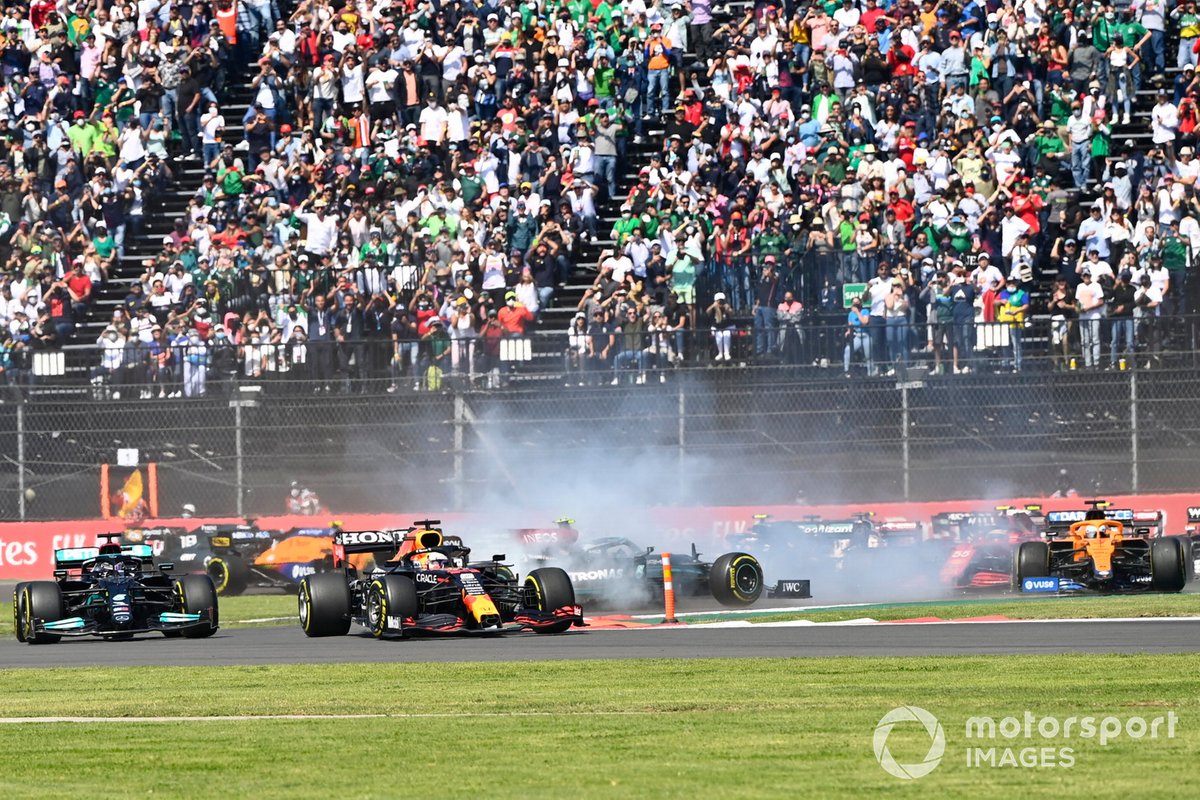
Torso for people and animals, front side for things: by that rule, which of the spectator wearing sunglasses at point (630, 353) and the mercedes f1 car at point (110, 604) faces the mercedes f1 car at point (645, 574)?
the spectator wearing sunglasses

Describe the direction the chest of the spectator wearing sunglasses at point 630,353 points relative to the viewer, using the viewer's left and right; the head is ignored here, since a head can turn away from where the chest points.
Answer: facing the viewer

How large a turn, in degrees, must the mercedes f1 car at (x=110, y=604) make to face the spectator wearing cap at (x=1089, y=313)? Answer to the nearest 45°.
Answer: approximately 90° to its left

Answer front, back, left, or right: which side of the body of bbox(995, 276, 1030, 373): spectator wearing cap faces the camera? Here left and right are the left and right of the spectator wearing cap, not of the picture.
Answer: front

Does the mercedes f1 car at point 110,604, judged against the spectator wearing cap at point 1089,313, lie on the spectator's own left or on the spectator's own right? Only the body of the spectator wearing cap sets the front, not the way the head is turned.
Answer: on the spectator's own right

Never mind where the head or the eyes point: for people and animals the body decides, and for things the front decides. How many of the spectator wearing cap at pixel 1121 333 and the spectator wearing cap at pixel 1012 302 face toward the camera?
2

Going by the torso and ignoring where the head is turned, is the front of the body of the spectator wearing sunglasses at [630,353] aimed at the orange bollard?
yes

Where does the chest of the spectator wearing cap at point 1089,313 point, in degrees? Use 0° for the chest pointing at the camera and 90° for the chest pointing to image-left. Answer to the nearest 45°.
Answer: approximately 0°

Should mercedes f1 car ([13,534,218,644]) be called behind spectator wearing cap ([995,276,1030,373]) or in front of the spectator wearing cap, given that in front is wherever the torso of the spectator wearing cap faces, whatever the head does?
in front

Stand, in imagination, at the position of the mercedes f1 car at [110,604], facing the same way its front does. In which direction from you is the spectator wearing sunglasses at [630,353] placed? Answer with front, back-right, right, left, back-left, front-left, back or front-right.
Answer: back-left
